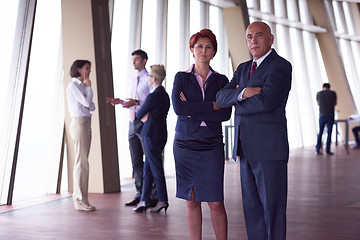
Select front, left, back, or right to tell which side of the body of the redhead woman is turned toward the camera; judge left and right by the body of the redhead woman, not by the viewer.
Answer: front

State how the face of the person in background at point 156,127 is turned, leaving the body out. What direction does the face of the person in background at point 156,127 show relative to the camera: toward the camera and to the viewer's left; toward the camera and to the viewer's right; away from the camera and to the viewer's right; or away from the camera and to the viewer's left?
away from the camera and to the viewer's left

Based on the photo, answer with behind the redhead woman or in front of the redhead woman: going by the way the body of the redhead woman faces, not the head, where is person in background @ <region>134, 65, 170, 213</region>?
behind

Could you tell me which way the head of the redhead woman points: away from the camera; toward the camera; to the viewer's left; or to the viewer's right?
toward the camera

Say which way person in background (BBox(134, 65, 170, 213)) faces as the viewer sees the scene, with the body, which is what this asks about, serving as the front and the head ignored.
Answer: to the viewer's left

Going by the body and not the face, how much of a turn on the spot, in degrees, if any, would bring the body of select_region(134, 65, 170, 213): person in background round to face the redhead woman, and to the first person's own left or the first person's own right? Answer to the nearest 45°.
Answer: approximately 90° to the first person's own left

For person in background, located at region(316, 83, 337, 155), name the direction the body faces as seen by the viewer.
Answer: away from the camera
